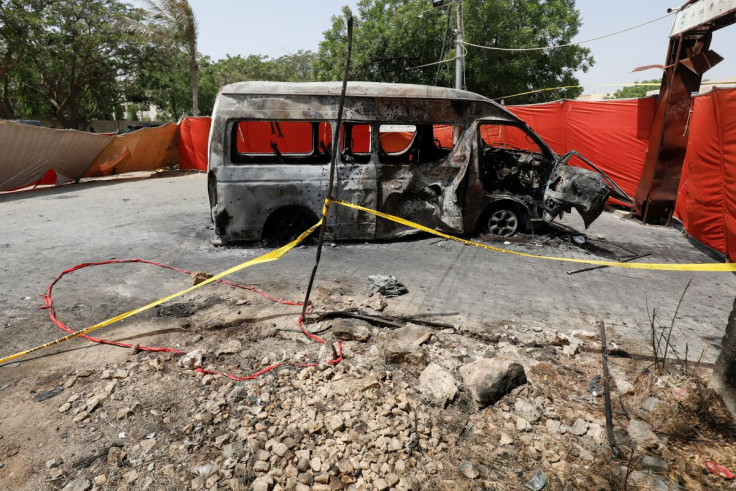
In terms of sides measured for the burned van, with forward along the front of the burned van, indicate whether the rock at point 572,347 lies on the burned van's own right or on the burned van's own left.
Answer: on the burned van's own right

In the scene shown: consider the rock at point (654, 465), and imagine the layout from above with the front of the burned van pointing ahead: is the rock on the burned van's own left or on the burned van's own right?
on the burned van's own right

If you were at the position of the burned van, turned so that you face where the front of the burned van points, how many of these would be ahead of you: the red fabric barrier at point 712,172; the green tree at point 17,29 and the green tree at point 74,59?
1

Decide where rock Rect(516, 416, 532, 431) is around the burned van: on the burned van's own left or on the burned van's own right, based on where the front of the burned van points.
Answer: on the burned van's own right

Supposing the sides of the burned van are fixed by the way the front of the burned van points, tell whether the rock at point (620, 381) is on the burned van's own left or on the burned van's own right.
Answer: on the burned van's own right

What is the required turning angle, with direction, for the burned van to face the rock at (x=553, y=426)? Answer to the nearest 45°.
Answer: approximately 90° to its right

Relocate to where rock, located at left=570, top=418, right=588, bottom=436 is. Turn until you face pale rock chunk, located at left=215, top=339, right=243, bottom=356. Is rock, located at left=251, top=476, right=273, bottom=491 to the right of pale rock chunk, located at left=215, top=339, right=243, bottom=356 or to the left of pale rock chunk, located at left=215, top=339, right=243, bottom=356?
left

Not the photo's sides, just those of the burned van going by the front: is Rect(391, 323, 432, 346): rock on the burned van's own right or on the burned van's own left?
on the burned van's own right

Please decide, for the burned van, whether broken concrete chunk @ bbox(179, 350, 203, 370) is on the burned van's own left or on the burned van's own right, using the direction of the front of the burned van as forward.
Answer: on the burned van's own right

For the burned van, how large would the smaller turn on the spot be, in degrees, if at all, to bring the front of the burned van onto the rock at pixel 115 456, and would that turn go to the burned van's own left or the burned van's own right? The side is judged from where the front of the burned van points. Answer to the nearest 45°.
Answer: approximately 90° to the burned van's own right

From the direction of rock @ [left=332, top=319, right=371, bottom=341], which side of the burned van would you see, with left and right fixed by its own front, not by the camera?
right

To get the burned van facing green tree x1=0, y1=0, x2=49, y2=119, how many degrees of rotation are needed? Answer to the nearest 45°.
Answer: approximately 135° to its left

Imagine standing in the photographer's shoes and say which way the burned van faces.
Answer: facing to the right of the viewer

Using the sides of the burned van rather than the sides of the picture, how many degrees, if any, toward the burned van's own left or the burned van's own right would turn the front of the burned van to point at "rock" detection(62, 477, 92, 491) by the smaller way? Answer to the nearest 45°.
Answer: approximately 90° to the burned van's own right
